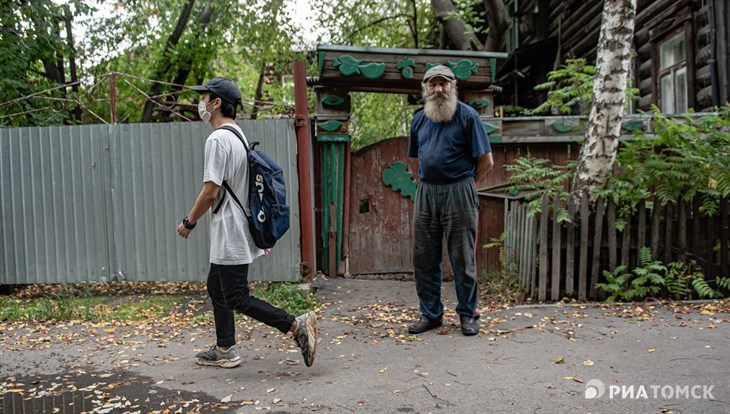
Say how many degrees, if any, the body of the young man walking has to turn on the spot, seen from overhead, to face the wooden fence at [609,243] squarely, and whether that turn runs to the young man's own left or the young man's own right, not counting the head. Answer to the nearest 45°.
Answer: approximately 180°

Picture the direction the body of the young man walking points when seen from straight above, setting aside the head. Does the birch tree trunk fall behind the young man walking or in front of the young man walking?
behind

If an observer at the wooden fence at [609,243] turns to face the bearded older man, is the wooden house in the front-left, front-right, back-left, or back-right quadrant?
back-right

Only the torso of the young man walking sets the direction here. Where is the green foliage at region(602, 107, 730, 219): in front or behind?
behind

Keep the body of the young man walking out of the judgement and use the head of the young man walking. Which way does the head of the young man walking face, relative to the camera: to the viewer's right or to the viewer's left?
to the viewer's left

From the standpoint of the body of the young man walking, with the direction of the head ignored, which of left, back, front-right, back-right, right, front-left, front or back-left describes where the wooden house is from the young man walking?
back-right

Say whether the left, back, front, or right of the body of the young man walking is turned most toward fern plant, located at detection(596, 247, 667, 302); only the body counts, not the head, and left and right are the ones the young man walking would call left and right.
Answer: back

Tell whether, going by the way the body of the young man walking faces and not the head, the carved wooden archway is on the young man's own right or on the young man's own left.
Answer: on the young man's own right

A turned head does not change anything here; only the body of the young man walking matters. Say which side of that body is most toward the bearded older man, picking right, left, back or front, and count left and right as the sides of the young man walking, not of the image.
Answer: back

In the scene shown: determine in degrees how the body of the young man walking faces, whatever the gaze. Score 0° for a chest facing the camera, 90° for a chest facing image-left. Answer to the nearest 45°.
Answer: approximately 90°
